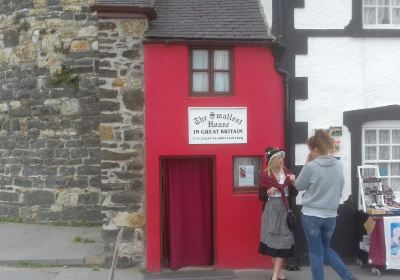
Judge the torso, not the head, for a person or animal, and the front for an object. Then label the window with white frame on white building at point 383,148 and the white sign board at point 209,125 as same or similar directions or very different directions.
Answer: same or similar directions

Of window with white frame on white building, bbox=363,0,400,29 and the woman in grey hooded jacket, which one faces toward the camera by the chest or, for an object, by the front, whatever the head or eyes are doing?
the window with white frame on white building

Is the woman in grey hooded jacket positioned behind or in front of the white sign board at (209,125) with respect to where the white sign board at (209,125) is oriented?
in front

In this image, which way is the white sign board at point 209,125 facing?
toward the camera

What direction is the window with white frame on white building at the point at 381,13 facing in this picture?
toward the camera

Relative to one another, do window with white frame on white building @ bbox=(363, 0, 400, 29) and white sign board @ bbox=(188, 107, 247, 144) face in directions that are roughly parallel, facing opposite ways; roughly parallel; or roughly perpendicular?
roughly parallel

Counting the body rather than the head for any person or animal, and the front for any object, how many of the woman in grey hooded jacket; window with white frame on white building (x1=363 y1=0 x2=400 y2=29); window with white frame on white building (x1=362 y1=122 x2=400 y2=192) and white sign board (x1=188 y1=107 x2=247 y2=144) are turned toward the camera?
3

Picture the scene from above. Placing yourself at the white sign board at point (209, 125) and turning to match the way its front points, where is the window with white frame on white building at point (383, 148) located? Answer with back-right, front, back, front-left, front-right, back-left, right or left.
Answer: left

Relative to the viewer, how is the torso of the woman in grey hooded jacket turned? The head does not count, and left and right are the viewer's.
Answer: facing away from the viewer and to the left of the viewer

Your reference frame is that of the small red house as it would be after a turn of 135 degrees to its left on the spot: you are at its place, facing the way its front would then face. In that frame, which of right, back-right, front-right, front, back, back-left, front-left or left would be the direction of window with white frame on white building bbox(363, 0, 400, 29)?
front-right

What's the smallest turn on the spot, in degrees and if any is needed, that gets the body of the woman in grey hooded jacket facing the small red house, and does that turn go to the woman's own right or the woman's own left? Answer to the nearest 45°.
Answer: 0° — they already face it

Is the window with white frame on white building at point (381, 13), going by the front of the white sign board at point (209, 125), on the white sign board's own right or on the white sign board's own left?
on the white sign board's own left

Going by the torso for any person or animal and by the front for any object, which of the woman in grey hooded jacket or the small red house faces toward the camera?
the small red house
